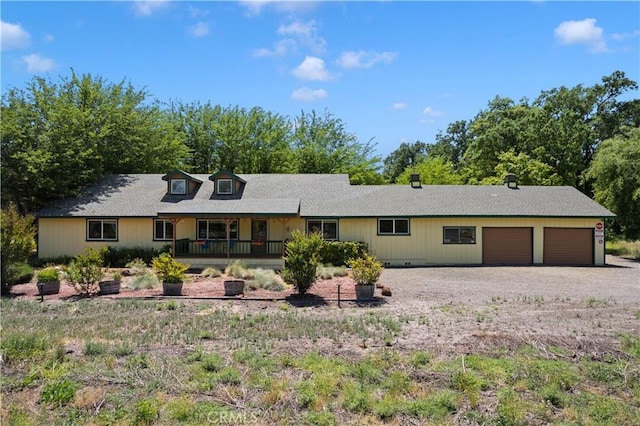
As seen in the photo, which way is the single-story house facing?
toward the camera

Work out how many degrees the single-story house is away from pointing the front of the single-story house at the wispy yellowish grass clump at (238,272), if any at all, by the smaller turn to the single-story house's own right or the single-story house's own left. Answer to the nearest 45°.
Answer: approximately 45° to the single-story house's own right

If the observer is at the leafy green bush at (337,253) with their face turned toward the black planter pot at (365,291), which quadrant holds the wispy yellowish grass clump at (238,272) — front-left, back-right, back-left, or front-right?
front-right

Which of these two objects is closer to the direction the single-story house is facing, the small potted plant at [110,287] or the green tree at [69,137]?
the small potted plant

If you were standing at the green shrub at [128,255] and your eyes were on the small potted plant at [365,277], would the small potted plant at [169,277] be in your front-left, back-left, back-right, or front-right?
front-right

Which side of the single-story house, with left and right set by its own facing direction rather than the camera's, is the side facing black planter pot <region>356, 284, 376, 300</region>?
front

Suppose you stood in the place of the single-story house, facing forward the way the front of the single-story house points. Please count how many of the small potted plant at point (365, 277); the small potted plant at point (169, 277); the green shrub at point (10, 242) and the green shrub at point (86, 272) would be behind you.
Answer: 0

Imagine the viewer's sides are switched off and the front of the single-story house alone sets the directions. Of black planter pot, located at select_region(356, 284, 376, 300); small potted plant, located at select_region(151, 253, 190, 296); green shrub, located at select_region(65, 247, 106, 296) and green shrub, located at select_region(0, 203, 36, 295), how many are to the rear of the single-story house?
0

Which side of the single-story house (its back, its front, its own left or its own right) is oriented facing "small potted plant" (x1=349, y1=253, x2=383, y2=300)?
front

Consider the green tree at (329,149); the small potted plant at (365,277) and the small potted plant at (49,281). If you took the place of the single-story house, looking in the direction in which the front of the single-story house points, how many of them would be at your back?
1

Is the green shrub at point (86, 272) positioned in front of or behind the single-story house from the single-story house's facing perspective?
in front

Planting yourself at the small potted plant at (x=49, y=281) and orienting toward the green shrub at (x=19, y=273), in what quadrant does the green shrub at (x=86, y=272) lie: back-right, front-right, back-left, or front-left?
back-right

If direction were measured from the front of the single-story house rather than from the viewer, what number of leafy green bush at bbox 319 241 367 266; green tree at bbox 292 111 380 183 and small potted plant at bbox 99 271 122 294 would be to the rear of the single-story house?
1

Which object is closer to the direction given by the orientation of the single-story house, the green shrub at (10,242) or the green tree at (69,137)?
the green shrub

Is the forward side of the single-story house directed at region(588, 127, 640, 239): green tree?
no

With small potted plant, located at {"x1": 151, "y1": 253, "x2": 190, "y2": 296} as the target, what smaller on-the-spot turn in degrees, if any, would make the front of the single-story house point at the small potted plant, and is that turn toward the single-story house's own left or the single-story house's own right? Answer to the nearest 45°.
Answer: approximately 45° to the single-story house's own right
